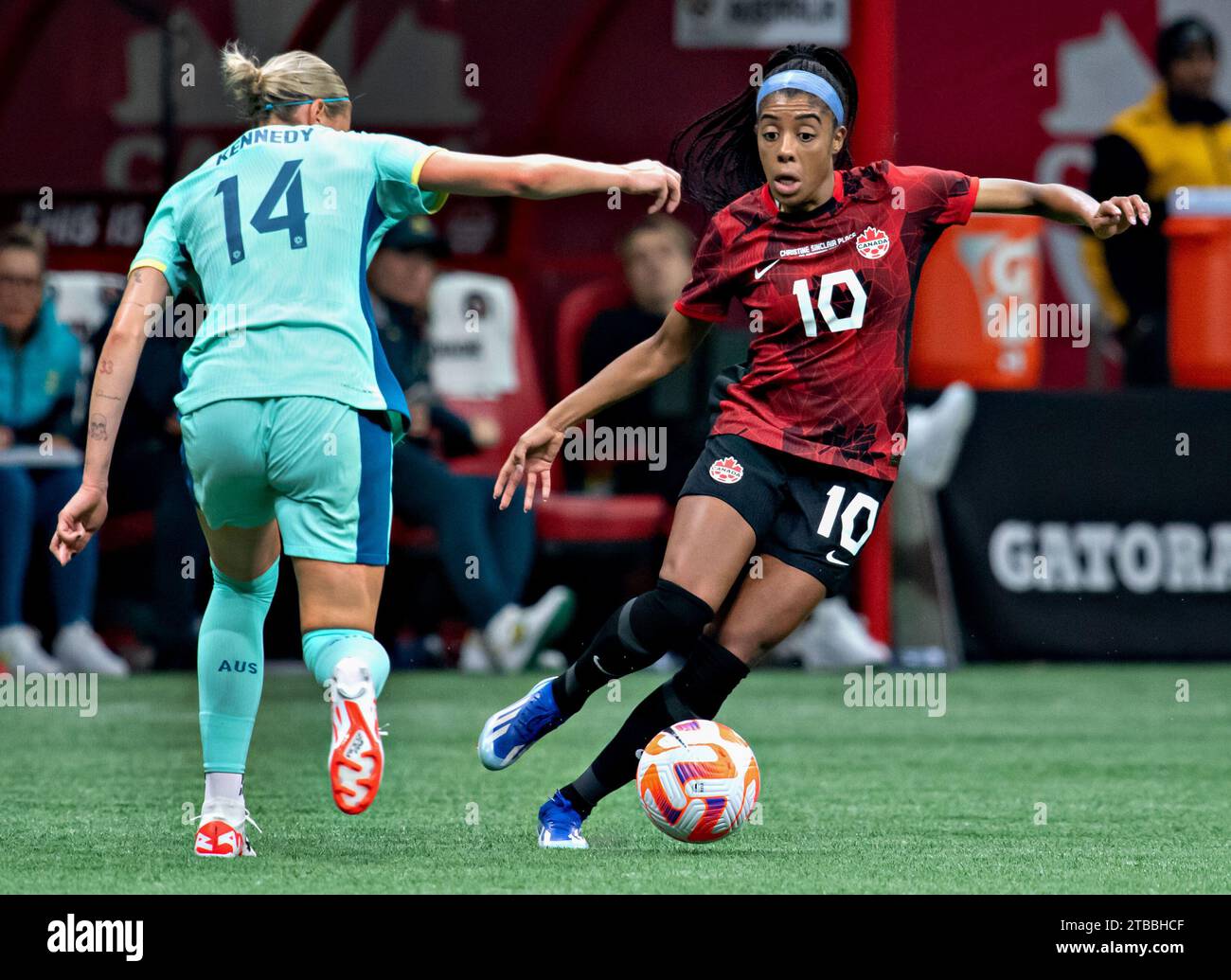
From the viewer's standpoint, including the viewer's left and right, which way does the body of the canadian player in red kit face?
facing the viewer

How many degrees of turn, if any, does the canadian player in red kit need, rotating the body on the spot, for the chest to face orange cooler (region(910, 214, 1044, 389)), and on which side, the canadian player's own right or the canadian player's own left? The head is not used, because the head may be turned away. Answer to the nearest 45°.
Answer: approximately 180°

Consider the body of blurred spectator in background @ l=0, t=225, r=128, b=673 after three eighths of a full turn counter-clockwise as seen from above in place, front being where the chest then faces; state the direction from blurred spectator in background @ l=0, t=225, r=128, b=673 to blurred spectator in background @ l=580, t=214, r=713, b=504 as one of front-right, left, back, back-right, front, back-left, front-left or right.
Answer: front-right

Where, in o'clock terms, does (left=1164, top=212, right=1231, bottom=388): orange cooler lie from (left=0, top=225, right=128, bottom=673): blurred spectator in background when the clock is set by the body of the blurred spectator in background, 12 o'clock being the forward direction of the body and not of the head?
The orange cooler is roughly at 9 o'clock from the blurred spectator in background.

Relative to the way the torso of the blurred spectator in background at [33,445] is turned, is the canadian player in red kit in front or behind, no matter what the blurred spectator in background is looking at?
in front

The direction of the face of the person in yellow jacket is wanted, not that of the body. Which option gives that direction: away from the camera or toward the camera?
toward the camera

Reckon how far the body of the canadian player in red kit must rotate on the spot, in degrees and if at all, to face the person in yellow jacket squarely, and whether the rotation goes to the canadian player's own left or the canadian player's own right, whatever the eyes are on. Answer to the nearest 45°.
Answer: approximately 180°

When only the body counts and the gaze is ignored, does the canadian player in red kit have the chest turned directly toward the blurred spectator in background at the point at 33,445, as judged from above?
no

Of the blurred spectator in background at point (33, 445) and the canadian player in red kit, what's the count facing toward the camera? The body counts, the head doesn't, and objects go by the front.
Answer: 2

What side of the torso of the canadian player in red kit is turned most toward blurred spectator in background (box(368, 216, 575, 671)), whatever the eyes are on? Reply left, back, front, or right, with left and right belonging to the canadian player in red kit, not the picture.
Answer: back

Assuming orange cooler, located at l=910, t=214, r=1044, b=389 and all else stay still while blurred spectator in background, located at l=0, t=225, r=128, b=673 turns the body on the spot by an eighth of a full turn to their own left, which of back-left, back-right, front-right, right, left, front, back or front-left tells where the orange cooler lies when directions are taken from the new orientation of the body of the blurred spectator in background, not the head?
front-left

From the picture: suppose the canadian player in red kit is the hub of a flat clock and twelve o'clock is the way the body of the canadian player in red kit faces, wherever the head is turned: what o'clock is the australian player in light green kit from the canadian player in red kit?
The australian player in light green kit is roughly at 2 o'clock from the canadian player in red kit.

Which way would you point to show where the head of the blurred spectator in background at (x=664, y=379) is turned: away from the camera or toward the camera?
toward the camera

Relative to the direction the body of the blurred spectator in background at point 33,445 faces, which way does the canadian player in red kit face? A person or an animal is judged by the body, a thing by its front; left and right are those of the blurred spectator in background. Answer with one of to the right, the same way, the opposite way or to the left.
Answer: the same way

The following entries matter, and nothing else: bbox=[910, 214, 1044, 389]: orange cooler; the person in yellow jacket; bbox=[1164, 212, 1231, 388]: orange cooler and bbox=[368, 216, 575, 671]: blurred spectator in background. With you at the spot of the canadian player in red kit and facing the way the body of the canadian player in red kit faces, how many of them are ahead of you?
0

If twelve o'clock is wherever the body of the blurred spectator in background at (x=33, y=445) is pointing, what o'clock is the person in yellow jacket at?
The person in yellow jacket is roughly at 9 o'clock from the blurred spectator in background.
